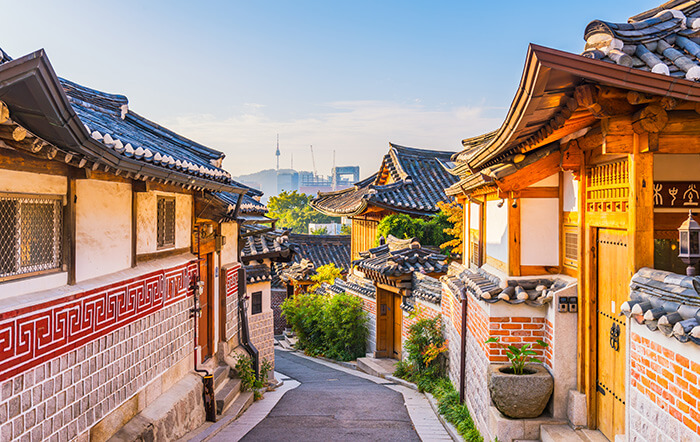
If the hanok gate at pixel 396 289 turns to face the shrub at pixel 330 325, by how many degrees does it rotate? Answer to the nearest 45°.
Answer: approximately 90° to its right

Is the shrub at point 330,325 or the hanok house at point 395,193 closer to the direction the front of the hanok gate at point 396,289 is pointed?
the shrub

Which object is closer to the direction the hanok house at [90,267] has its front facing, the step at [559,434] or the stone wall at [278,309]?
the step

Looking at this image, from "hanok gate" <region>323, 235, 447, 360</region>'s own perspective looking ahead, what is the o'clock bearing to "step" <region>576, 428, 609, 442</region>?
The step is roughly at 10 o'clock from the hanok gate.

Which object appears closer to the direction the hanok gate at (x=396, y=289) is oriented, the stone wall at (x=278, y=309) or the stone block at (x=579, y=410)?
the stone block

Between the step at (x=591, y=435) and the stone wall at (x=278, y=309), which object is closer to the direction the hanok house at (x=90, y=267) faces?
the step

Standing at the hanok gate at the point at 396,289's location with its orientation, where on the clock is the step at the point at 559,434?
The step is roughly at 10 o'clock from the hanok gate.

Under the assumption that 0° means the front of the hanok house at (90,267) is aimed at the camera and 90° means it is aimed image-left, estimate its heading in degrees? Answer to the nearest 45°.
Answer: approximately 315°

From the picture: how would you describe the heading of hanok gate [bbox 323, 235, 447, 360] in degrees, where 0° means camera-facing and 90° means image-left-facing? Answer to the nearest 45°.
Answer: approximately 45°
